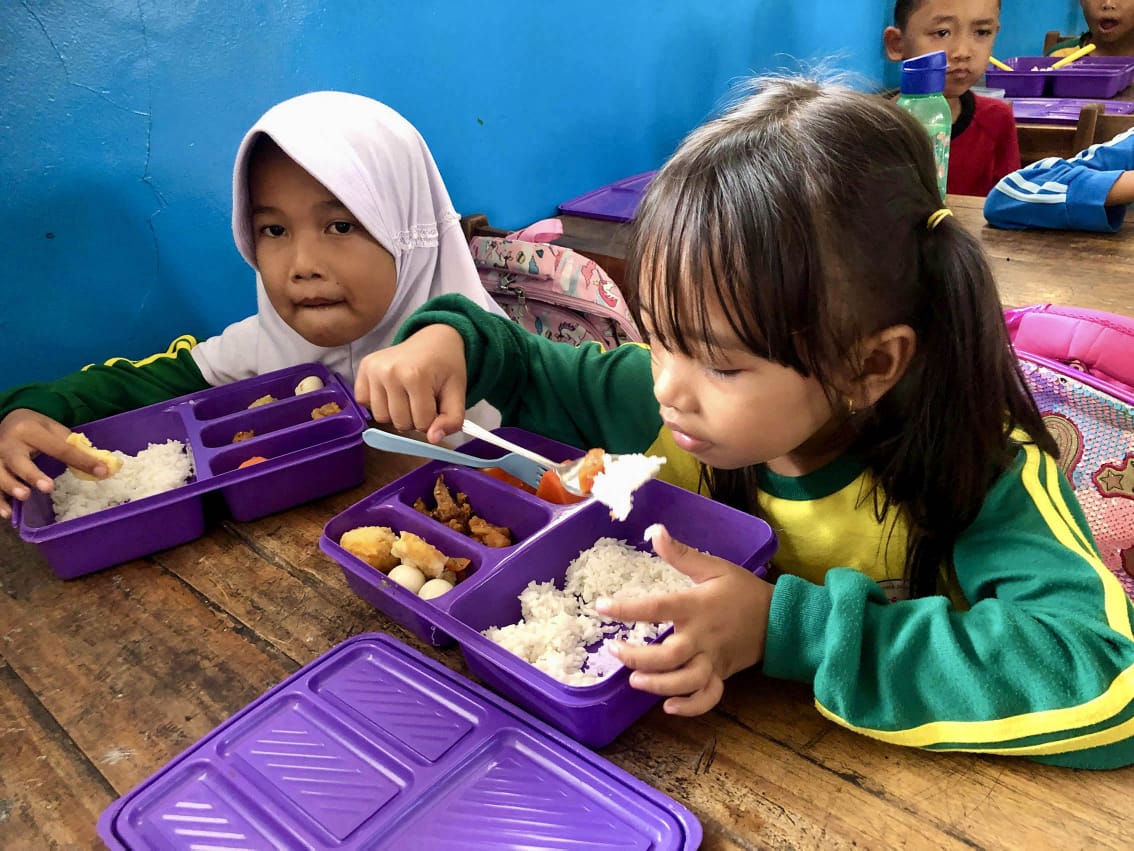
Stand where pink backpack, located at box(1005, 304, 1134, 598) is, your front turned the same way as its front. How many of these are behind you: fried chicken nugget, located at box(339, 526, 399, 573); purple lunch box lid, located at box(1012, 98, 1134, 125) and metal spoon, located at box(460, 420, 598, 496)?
1

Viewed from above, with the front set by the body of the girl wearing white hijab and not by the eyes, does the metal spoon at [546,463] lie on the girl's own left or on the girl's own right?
on the girl's own left

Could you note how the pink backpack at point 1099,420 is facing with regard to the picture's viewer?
facing the viewer

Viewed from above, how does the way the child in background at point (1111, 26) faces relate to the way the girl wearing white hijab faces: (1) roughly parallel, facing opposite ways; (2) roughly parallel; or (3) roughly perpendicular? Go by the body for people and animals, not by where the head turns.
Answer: roughly parallel

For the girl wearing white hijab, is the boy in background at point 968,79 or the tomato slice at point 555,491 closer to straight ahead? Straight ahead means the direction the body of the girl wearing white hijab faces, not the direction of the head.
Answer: the tomato slice

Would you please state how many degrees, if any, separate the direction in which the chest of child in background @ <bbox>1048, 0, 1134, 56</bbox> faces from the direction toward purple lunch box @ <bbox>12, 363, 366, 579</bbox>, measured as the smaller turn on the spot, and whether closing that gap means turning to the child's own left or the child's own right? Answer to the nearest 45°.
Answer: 0° — they already face it

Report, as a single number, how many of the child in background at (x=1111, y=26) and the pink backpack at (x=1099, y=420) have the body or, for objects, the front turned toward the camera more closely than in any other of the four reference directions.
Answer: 2

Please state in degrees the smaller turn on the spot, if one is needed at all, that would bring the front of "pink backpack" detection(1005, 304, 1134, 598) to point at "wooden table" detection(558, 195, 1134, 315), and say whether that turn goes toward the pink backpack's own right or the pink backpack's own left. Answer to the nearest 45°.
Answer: approximately 180°

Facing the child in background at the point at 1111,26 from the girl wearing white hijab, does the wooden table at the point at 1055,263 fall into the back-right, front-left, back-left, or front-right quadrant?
front-right

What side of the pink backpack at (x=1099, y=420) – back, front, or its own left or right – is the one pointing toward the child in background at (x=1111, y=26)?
back

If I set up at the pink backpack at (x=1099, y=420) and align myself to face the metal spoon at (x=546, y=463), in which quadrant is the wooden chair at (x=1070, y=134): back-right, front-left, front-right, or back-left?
back-right

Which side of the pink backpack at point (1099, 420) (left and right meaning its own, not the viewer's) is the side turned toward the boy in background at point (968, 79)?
back

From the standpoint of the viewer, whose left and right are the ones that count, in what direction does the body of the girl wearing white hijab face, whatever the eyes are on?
facing the viewer and to the left of the viewer

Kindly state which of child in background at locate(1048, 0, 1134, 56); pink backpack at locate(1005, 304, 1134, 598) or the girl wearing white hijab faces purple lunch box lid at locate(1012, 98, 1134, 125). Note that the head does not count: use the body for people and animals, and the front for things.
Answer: the child in background
